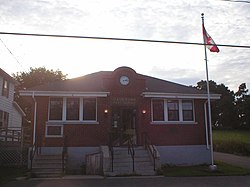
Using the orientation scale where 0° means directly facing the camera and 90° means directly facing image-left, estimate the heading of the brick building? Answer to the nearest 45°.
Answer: approximately 0°

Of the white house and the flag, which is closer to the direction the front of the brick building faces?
the flag

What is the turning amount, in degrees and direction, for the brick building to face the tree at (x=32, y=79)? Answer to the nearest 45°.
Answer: approximately 135° to its right

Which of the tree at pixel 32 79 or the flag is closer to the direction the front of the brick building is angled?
the flag

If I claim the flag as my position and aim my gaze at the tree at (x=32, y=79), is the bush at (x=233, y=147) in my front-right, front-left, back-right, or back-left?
front-right

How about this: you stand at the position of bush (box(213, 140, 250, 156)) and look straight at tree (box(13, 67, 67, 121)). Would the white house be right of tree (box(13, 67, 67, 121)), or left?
left

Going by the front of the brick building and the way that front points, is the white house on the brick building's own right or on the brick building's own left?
on the brick building's own right

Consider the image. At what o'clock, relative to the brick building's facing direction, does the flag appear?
The flag is roughly at 10 o'clock from the brick building.

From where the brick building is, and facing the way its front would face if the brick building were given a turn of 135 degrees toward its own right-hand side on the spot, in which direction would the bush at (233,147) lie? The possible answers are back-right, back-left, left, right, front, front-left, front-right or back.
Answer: right

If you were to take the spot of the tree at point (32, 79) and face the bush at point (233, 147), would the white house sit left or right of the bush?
right
